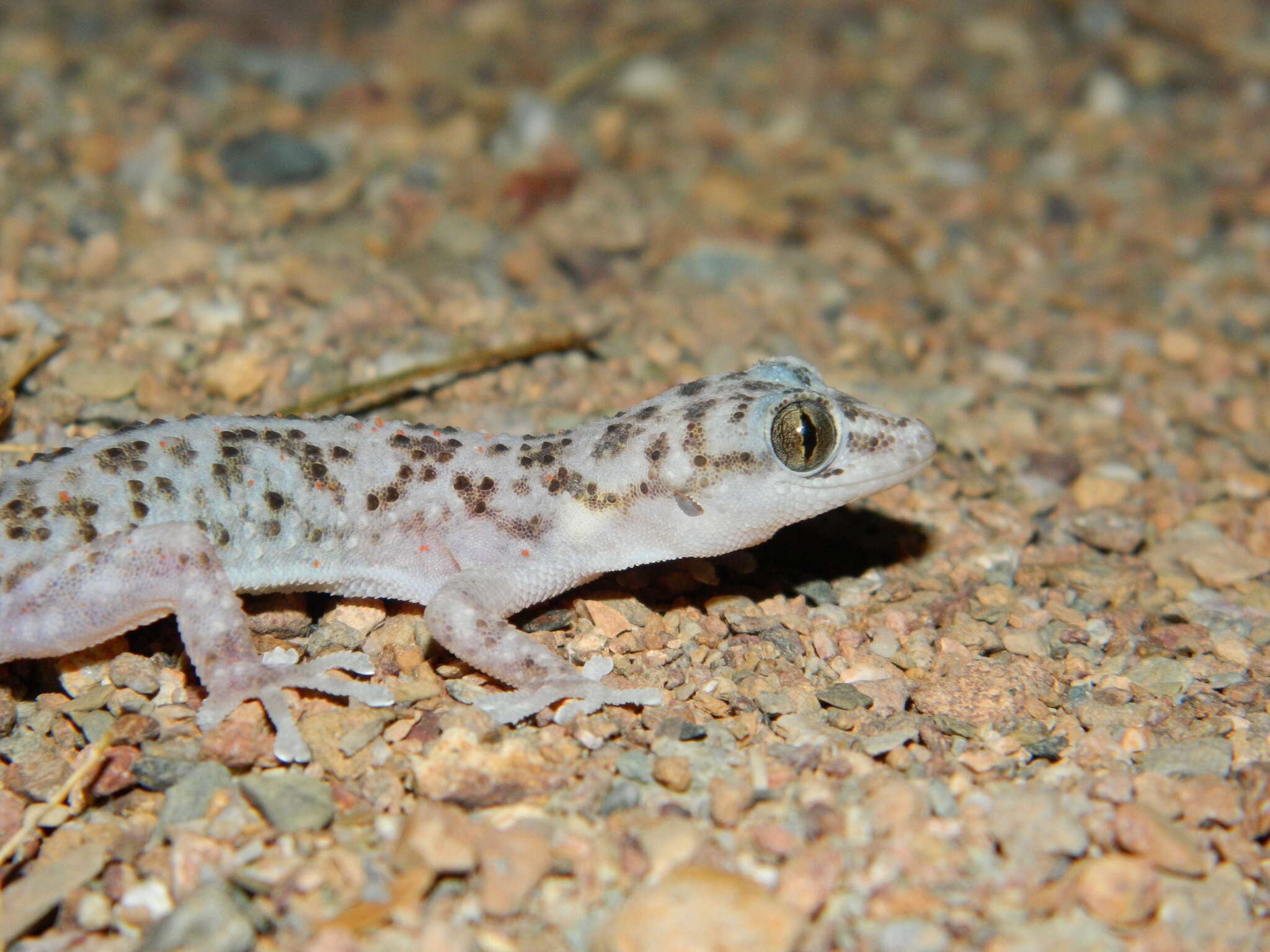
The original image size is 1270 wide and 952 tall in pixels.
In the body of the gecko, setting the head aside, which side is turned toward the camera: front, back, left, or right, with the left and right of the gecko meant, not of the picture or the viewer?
right

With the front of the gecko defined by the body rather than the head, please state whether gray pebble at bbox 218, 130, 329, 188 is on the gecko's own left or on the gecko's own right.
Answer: on the gecko's own left

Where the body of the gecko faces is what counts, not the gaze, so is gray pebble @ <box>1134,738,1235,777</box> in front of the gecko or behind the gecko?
in front

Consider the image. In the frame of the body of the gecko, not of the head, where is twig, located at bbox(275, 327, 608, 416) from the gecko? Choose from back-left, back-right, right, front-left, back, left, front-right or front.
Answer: left

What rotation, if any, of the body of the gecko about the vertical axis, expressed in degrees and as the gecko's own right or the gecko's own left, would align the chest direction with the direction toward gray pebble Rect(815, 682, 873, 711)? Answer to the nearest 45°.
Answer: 0° — it already faces it

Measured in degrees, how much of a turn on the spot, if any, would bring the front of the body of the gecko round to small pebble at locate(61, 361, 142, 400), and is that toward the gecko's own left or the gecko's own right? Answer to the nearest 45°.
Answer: approximately 135° to the gecko's own left

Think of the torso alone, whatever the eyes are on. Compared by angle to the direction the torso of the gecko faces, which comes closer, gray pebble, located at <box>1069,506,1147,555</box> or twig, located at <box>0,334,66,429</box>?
the gray pebble

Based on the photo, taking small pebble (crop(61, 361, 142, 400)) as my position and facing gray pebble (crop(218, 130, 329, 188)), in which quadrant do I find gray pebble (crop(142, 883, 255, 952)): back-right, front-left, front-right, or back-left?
back-right
